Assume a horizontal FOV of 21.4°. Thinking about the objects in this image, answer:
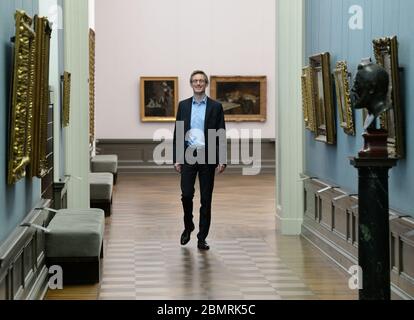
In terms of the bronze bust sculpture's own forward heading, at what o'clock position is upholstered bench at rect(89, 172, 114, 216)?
The upholstered bench is roughly at 2 o'clock from the bronze bust sculpture.

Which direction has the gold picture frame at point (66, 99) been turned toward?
to the viewer's right

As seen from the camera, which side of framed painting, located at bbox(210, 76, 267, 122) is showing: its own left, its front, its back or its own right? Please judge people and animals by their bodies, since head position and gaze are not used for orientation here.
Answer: front

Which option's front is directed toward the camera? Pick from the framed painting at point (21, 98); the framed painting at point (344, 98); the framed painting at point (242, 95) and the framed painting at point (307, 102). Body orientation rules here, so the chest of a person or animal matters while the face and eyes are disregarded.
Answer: the framed painting at point (242, 95)

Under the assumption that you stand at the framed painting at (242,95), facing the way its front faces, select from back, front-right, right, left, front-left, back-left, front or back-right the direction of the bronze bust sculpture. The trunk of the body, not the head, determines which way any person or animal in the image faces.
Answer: front

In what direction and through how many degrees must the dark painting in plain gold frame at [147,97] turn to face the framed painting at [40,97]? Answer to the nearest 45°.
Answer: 0° — it already faces it

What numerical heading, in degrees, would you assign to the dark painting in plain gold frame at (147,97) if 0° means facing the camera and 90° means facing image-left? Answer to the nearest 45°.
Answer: approximately 0°

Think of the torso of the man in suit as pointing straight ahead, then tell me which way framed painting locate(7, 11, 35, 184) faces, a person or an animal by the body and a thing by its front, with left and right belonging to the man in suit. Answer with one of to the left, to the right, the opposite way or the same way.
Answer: to the left

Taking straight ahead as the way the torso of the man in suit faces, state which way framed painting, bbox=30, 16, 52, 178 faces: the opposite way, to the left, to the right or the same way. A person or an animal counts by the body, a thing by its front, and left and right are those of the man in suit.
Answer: to the left

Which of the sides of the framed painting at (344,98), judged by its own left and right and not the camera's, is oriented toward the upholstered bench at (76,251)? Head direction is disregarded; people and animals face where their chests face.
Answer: front

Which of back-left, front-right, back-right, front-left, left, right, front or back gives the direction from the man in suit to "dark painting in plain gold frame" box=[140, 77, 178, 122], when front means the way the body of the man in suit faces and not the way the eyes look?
back

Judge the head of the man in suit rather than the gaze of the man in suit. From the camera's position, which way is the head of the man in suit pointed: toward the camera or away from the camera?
toward the camera

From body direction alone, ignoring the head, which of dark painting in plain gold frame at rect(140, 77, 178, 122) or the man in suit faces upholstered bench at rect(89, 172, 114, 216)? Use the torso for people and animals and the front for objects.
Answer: the dark painting in plain gold frame

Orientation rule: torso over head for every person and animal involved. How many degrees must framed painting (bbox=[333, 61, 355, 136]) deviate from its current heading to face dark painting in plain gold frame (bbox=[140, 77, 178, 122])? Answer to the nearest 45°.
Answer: approximately 90° to its right

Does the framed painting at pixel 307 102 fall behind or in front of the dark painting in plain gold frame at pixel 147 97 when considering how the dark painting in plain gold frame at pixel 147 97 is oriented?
in front

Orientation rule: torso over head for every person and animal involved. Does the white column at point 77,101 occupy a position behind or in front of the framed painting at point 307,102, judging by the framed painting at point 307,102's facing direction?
in front

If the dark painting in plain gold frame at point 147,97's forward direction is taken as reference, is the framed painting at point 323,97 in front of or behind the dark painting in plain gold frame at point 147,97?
in front

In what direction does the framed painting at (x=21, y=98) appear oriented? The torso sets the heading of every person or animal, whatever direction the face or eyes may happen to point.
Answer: to the viewer's right

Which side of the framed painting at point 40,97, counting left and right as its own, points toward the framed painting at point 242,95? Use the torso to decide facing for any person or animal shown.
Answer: left

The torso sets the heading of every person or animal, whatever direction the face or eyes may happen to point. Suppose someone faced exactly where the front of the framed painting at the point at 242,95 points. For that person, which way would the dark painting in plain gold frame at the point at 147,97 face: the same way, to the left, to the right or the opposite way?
the same way
